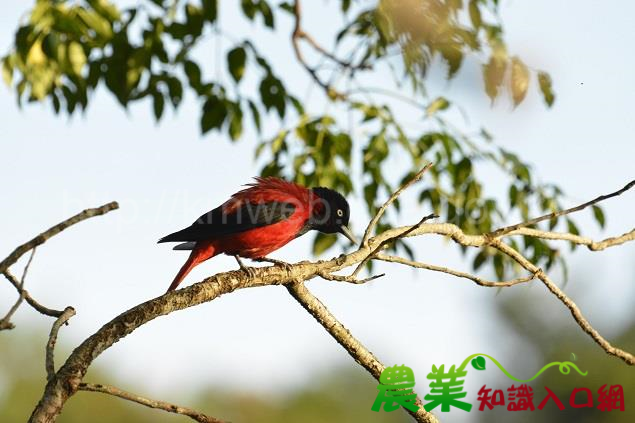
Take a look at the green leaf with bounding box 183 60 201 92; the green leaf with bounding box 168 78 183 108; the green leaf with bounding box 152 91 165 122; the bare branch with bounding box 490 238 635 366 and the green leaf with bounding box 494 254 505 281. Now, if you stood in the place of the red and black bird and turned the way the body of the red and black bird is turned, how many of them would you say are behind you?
3

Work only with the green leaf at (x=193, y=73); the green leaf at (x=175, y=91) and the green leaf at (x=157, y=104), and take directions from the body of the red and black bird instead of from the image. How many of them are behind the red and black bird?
3

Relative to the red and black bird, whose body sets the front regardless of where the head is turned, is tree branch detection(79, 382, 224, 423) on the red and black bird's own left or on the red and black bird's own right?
on the red and black bird's own right

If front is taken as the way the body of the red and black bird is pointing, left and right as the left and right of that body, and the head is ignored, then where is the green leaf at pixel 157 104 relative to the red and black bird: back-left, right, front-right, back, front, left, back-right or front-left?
back

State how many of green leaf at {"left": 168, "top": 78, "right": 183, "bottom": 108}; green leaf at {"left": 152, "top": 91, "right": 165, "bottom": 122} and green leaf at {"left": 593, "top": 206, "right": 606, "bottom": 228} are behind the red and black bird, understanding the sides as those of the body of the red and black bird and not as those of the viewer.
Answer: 2

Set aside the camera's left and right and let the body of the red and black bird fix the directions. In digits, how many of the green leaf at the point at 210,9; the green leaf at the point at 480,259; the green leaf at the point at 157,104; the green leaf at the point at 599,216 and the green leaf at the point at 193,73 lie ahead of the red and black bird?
2

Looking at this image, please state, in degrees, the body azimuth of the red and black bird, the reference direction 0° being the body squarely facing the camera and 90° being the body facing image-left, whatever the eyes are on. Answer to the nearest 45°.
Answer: approximately 270°

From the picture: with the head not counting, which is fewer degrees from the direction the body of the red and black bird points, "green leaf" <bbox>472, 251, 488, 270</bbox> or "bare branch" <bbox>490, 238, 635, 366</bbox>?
the bare branch

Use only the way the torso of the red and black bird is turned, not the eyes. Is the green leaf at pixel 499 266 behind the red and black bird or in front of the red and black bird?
in front

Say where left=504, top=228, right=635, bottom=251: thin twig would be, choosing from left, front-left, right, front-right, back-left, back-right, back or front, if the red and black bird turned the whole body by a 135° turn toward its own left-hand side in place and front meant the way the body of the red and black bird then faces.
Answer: back

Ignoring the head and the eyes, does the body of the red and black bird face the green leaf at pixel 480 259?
yes

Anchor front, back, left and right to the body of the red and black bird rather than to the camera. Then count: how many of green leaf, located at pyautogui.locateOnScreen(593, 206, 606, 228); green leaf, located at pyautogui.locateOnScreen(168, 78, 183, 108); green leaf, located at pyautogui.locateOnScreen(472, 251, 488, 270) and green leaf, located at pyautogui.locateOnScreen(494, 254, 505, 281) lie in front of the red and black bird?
3

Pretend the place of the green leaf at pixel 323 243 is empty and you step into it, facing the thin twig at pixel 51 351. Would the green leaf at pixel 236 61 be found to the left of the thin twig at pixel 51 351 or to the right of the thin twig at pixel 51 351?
right

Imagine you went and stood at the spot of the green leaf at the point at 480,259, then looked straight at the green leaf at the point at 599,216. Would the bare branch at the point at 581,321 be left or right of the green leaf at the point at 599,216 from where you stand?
right
